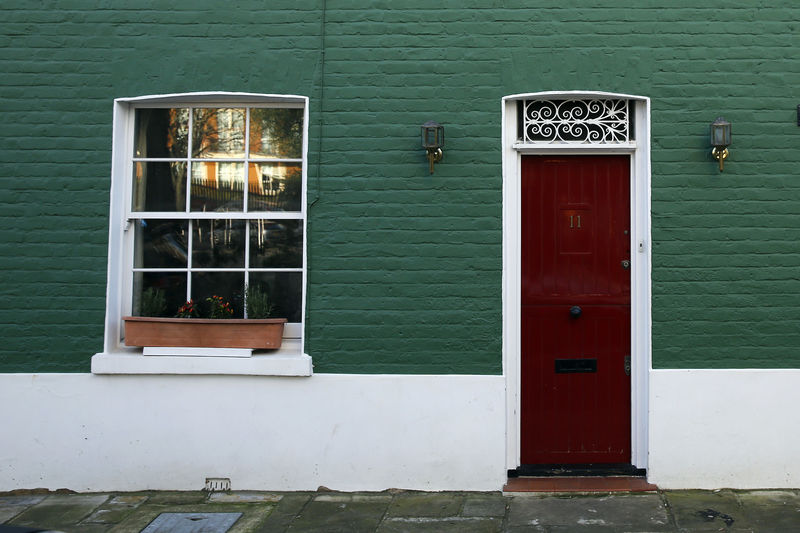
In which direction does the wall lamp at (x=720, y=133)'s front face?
toward the camera

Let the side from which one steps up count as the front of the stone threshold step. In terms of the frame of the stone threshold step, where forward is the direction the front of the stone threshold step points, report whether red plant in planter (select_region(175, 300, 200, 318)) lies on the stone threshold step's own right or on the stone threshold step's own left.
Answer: on the stone threshold step's own right

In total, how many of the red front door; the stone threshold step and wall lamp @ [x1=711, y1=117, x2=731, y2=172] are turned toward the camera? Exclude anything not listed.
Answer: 3

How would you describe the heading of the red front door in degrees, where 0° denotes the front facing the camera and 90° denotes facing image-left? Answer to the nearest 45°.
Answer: approximately 0°

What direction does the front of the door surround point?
toward the camera

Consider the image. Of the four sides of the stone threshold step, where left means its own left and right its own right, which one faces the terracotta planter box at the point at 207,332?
right

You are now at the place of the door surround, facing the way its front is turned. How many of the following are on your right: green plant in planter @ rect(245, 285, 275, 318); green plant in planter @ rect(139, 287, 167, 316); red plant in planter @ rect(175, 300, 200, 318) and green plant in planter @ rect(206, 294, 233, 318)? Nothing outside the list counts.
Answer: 4

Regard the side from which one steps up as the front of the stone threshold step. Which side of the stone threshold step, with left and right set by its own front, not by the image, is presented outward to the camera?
front

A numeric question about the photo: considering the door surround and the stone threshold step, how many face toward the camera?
2

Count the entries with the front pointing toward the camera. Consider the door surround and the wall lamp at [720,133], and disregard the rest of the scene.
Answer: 2
